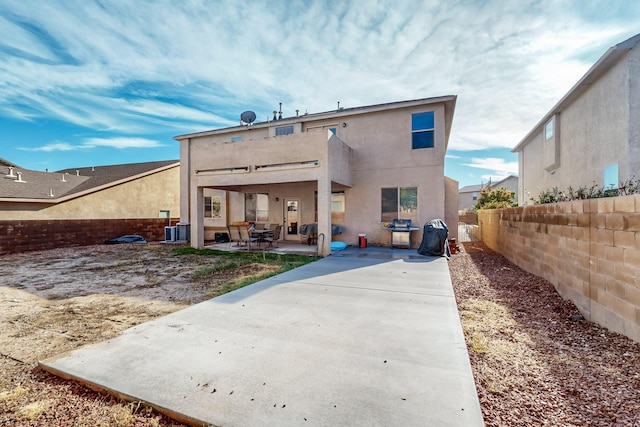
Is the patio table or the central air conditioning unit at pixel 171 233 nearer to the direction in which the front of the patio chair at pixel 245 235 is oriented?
the patio table

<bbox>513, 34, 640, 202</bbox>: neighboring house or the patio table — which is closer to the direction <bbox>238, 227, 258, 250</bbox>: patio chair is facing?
the patio table

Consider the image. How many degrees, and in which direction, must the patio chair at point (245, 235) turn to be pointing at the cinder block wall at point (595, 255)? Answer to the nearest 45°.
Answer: approximately 90° to its right

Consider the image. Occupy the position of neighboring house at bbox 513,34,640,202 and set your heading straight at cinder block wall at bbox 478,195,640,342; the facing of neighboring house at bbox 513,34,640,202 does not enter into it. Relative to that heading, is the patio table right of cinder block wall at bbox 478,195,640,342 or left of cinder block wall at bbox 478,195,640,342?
right

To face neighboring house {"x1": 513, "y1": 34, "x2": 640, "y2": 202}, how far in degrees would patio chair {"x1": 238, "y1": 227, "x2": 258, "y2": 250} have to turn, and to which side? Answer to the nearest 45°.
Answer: approximately 45° to its right

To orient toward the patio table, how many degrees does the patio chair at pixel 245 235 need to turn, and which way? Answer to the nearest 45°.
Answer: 0° — it already faces it

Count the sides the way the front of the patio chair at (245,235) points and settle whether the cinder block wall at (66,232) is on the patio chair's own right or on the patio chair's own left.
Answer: on the patio chair's own left

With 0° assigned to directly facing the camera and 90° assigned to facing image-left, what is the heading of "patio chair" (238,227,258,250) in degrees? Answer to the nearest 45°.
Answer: approximately 225°

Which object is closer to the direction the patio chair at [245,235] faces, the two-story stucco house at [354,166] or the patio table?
the patio table

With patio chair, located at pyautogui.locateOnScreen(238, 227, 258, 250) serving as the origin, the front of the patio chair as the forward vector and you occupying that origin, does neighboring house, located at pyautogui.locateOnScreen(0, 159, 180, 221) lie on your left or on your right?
on your left
